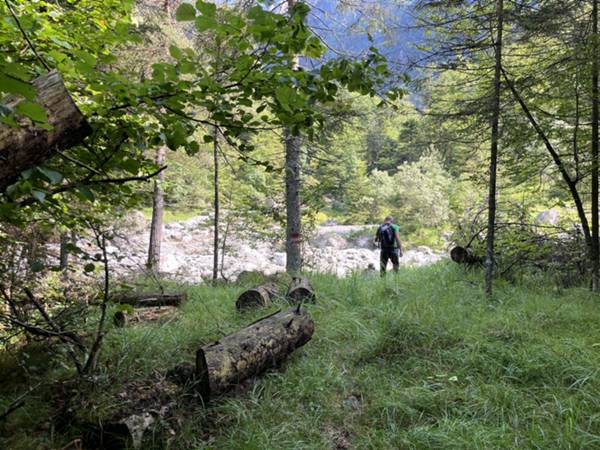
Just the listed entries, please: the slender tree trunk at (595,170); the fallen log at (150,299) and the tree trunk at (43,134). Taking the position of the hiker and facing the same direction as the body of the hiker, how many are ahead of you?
0

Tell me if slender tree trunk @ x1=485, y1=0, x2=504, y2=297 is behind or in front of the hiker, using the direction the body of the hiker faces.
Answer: behind

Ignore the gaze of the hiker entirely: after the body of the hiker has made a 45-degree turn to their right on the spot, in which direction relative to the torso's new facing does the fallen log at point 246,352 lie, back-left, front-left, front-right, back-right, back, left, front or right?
back-right

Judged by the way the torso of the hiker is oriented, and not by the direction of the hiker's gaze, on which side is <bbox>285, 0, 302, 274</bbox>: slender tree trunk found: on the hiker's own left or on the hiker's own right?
on the hiker's own left

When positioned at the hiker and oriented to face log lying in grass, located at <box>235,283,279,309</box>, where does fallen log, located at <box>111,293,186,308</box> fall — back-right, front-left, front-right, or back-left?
front-right

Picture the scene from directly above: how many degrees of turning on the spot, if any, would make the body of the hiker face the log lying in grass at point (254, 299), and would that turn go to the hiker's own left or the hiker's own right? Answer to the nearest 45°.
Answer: approximately 135° to the hiker's own left

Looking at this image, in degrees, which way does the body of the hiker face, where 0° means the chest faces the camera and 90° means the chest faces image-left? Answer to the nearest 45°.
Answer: approximately 180°

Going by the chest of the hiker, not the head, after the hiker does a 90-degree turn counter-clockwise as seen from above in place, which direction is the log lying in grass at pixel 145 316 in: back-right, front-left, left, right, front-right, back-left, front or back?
front-left

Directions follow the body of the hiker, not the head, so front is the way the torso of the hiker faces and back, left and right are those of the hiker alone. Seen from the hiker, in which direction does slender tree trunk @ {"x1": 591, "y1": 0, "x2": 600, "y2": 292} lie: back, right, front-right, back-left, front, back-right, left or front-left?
back-right

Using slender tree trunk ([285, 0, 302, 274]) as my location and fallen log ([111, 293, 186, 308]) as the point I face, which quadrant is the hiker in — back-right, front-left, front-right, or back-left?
back-left

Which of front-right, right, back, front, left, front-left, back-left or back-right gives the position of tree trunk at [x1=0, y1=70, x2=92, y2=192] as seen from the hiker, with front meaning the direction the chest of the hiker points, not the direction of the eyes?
back

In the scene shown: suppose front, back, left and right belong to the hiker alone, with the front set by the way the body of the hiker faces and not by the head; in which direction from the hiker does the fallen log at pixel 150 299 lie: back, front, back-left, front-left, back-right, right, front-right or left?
back-left
